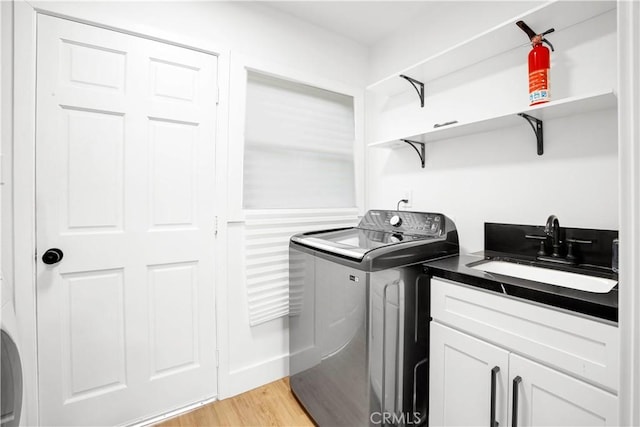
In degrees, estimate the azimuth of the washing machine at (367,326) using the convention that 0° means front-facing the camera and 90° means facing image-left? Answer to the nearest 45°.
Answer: approximately 45°

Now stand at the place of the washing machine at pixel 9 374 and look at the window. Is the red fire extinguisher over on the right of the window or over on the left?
right
